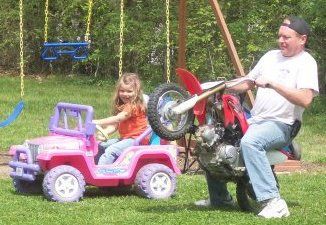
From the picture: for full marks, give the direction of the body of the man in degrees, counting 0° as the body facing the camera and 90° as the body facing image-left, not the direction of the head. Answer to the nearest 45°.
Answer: approximately 45°

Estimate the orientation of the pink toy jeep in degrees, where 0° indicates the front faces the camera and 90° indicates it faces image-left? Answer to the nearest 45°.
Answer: approximately 45°

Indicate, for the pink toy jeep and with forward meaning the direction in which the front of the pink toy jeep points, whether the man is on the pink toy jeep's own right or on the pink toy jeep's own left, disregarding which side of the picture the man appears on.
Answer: on the pink toy jeep's own left
